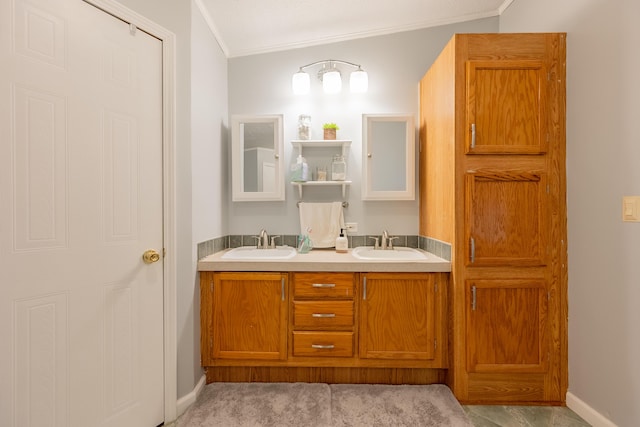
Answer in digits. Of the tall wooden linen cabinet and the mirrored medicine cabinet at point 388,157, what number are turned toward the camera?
2

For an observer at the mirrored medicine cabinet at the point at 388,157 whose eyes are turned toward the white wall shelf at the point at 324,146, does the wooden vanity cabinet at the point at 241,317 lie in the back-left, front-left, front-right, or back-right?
front-left

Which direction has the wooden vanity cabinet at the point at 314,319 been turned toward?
toward the camera

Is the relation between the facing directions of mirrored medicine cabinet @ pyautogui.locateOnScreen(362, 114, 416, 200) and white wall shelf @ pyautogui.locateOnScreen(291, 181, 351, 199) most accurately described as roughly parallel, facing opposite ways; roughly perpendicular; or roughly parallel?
roughly parallel

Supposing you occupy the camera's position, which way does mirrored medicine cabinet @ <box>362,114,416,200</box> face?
facing the viewer

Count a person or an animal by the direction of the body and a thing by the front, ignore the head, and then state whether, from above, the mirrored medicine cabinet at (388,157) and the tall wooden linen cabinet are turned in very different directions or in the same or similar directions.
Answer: same or similar directions

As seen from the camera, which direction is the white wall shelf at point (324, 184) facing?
toward the camera

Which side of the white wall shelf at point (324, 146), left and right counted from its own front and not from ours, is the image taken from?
front

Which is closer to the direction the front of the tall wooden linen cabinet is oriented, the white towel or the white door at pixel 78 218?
the white door

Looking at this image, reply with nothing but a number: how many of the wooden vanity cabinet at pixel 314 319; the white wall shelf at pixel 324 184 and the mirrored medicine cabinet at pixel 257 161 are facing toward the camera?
3

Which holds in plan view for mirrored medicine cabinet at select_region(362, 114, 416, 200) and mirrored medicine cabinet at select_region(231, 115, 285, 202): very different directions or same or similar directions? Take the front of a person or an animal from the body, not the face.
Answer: same or similar directions
